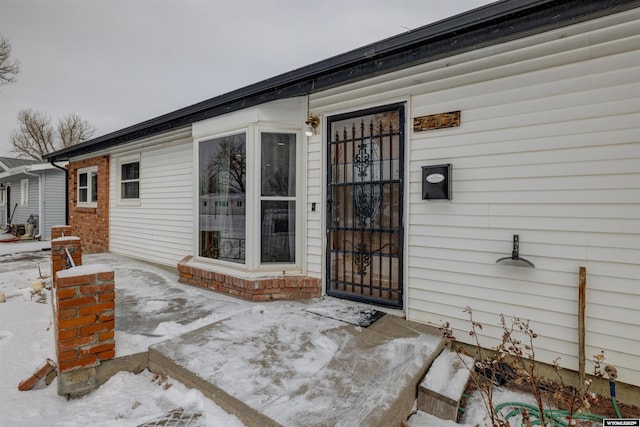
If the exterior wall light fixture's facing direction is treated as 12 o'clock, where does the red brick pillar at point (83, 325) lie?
The red brick pillar is roughly at 12 o'clock from the exterior wall light fixture.

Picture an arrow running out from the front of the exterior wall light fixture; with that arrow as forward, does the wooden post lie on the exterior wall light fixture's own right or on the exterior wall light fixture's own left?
on the exterior wall light fixture's own left

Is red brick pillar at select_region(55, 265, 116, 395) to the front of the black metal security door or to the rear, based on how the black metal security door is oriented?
to the front

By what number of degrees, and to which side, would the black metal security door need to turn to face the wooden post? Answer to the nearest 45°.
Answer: approximately 90° to its left

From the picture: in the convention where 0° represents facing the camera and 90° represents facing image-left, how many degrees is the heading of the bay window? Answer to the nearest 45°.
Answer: approximately 45°

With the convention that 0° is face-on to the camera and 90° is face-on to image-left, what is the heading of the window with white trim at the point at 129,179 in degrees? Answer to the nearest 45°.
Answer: approximately 45°

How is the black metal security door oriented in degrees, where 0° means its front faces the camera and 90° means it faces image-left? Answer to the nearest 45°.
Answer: approximately 45°

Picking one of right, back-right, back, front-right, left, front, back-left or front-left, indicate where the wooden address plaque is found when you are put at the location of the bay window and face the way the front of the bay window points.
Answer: left

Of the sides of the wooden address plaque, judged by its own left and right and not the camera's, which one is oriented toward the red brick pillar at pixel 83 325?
front

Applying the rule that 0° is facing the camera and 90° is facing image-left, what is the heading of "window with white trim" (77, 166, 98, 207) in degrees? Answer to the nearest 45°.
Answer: approximately 45°

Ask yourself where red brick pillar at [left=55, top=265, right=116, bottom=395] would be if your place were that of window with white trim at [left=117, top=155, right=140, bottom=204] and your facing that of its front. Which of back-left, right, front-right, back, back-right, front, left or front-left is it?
front-left

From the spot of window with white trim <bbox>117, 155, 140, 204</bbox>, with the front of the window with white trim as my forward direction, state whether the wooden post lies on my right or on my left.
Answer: on my left

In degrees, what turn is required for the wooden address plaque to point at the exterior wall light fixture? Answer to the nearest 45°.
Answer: approximately 45° to its right

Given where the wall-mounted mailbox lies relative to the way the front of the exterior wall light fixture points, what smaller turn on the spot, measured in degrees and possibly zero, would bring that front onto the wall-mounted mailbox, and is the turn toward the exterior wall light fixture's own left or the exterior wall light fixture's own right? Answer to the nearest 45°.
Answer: approximately 90° to the exterior wall light fixture's own left

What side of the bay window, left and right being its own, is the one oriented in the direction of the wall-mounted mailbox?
left
